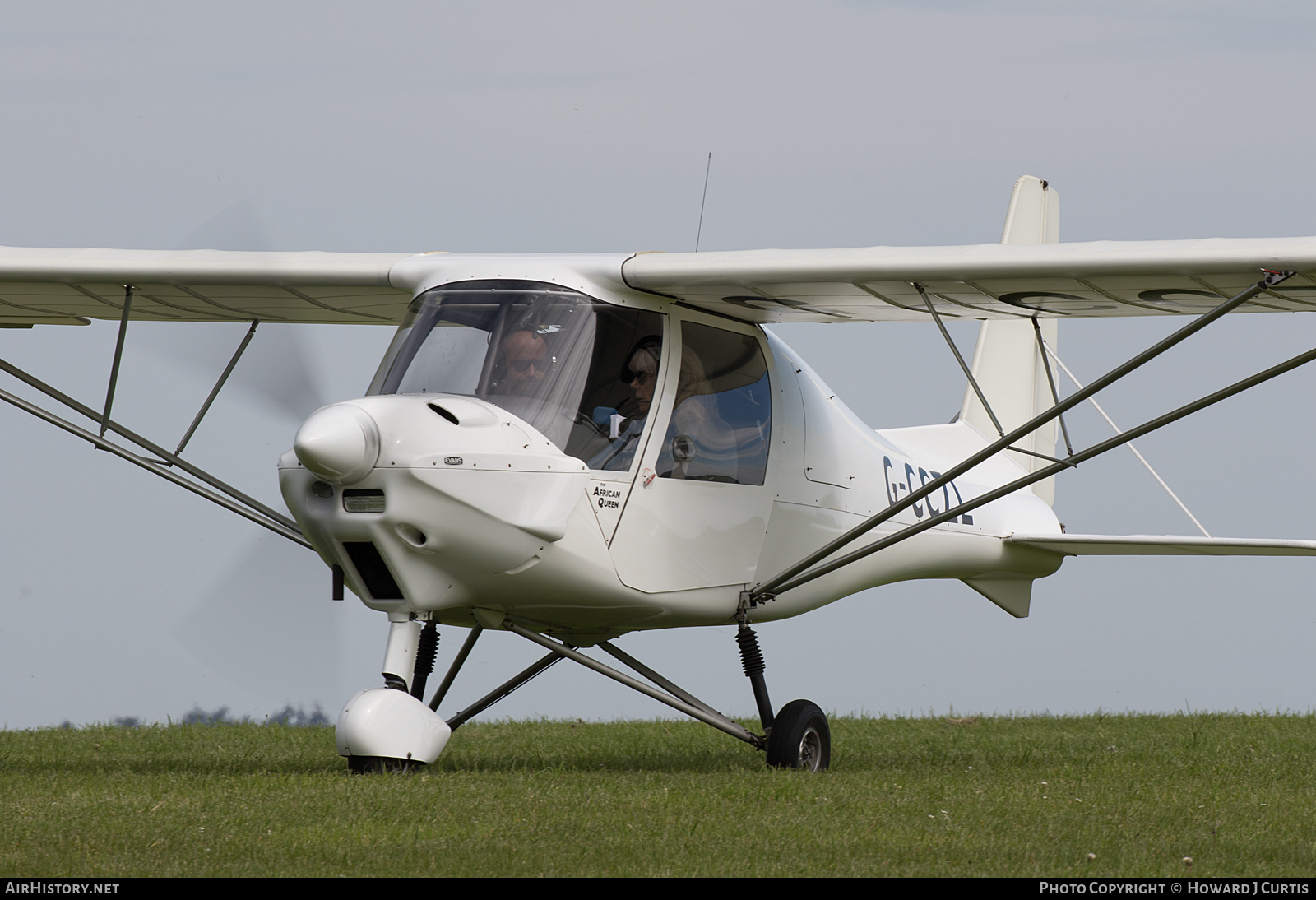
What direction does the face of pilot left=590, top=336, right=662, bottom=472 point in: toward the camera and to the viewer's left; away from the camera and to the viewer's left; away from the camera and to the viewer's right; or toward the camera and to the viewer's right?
toward the camera and to the viewer's left

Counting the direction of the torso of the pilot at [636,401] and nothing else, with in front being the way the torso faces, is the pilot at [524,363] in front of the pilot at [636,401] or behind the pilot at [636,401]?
in front

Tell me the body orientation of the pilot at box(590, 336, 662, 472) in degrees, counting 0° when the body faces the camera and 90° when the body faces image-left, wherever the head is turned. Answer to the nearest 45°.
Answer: approximately 45°

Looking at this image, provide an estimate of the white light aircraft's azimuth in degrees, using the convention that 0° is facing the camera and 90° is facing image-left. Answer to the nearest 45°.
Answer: approximately 45°
